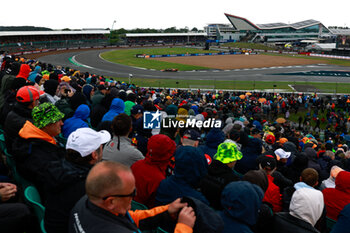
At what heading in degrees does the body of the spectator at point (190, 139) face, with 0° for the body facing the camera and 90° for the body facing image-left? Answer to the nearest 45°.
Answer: approximately 225°

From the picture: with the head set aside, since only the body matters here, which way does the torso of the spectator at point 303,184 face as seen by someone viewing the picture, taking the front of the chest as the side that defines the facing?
away from the camera

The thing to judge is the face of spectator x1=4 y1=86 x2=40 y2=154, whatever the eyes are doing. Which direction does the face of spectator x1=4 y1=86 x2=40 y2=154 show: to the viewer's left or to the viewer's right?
to the viewer's right

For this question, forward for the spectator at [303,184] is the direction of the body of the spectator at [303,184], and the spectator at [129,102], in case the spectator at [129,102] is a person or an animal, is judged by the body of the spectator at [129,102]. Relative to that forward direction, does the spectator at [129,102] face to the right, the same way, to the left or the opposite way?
the same way

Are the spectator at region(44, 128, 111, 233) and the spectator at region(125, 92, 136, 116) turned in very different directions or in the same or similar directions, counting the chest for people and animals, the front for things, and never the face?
same or similar directions

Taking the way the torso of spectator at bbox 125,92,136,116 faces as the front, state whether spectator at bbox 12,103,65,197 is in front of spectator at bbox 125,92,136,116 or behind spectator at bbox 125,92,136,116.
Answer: behind

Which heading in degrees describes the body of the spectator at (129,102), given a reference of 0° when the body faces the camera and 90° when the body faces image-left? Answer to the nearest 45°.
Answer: approximately 225°

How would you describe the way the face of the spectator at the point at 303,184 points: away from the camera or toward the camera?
away from the camera

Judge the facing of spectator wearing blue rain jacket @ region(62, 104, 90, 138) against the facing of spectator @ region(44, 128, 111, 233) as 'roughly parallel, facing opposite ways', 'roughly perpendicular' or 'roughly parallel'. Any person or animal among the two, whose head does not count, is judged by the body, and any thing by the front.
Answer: roughly parallel

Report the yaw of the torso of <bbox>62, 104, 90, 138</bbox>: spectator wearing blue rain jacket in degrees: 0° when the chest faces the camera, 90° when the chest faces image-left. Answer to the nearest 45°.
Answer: approximately 225°

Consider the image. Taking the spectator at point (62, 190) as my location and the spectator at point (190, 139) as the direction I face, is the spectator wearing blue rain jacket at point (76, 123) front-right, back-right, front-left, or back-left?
front-left

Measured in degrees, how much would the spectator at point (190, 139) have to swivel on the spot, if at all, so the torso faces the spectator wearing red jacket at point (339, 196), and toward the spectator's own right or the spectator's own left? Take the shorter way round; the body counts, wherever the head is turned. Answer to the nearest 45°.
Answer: approximately 90° to the spectator's own right
